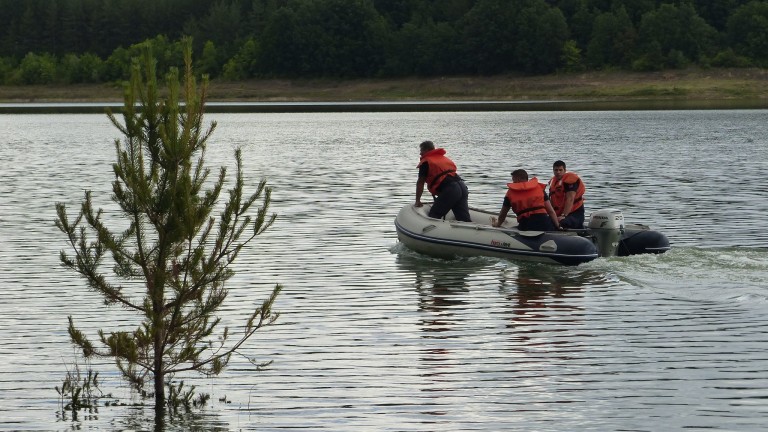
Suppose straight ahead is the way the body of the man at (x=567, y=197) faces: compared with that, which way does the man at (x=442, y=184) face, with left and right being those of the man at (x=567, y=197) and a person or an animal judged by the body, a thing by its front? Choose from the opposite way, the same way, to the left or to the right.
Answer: to the right

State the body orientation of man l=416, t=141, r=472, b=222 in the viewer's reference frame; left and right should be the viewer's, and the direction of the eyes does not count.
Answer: facing away from the viewer and to the left of the viewer

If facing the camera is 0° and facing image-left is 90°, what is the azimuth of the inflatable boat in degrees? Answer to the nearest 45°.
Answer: approximately 135°

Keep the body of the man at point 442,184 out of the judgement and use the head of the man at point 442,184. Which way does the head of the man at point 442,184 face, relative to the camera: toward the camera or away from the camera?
away from the camera
